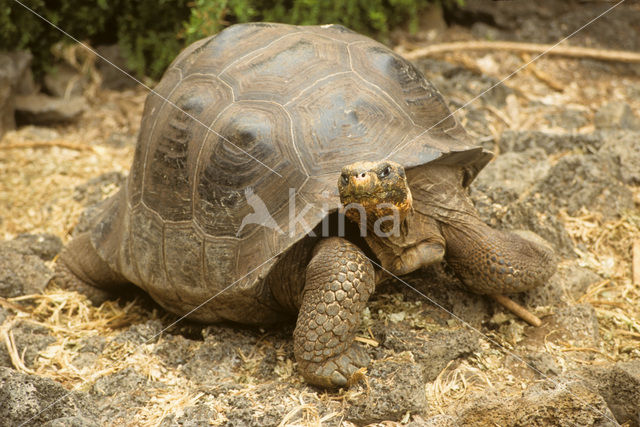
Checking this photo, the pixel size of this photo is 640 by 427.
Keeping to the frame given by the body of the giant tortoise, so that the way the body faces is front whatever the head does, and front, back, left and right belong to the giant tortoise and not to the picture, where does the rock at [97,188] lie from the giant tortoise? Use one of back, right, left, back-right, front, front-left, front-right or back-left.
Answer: back

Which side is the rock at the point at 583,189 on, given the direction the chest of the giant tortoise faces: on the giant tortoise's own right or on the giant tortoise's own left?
on the giant tortoise's own left

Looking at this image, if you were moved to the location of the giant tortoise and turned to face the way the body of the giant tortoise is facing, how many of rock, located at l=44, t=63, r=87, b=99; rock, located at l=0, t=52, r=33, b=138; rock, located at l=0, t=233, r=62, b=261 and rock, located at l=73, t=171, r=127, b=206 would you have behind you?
4

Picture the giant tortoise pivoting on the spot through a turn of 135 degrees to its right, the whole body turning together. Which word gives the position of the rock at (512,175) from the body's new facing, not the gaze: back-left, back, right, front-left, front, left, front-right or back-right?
back-right

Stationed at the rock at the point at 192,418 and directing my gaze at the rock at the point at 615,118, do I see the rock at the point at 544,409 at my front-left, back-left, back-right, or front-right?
front-right

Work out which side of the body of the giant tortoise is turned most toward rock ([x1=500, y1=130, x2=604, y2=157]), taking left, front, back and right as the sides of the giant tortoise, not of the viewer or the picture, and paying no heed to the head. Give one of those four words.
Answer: left

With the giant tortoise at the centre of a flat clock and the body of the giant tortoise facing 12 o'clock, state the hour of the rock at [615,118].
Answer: The rock is roughly at 9 o'clock from the giant tortoise.

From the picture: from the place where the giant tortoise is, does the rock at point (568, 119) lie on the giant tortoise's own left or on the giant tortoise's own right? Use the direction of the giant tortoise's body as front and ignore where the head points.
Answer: on the giant tortoise's own left

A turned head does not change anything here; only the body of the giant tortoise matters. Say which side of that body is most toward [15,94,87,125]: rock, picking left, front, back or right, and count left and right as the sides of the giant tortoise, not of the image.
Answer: back

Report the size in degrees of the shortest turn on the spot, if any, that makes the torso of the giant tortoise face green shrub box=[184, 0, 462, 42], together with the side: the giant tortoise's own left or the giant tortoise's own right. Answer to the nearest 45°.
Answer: approximately 135° to the giant tortoise's own left

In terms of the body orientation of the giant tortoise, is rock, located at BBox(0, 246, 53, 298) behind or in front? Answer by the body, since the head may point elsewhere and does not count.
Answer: behind

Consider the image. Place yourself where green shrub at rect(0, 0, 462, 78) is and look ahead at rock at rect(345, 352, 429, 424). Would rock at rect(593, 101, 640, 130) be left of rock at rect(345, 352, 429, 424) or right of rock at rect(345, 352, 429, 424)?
left

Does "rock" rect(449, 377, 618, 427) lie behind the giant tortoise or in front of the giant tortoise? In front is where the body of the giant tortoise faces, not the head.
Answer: in front
